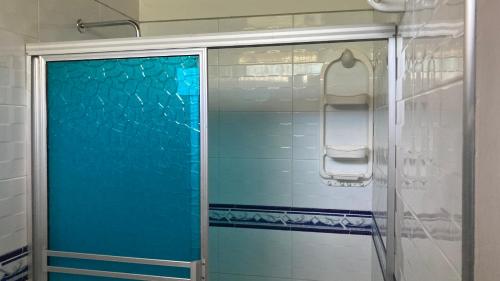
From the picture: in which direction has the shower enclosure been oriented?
toward the camera

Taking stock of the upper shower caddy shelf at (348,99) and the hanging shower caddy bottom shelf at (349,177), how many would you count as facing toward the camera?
2

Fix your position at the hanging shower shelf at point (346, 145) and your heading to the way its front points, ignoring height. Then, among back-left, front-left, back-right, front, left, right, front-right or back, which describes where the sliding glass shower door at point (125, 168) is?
front-right

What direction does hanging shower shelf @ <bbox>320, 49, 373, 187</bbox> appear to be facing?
toward the camera

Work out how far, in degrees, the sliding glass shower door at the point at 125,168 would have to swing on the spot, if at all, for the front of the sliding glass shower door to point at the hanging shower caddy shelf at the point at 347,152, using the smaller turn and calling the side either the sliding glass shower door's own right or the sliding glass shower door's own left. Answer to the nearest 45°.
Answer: approximately 90° to the sliding glass shower door's own left

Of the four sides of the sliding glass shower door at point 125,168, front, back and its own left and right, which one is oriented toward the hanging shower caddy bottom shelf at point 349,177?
left

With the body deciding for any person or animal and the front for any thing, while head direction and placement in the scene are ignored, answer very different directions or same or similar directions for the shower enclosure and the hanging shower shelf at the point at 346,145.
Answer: same or similar directions

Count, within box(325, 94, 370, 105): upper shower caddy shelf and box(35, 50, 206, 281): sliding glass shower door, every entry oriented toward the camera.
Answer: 2

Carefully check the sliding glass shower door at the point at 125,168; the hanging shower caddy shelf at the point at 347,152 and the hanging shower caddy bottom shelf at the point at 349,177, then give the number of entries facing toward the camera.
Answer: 3
